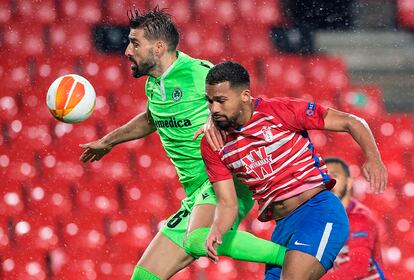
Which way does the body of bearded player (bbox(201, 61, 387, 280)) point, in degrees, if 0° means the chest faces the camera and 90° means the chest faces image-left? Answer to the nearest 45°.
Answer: approximately 45°

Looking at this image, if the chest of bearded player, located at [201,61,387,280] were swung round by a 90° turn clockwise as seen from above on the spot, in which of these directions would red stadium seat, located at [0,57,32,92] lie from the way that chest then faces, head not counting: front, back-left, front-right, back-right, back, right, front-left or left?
front

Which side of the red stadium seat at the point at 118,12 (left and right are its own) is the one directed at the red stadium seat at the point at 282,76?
left

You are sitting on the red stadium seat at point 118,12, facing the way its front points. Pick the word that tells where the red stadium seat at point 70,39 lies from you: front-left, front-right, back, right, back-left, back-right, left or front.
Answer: right

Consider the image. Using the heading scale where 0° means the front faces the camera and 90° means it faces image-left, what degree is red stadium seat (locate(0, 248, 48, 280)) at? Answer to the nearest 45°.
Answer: approximately 0°

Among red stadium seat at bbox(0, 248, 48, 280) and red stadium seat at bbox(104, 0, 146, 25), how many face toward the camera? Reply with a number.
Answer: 2

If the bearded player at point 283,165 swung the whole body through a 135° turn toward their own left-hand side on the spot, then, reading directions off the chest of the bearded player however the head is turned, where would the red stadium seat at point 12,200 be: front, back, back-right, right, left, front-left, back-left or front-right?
back-left
